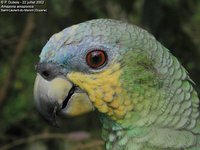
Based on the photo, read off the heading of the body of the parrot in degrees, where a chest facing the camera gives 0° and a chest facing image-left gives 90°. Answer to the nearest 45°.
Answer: approximately 90°
